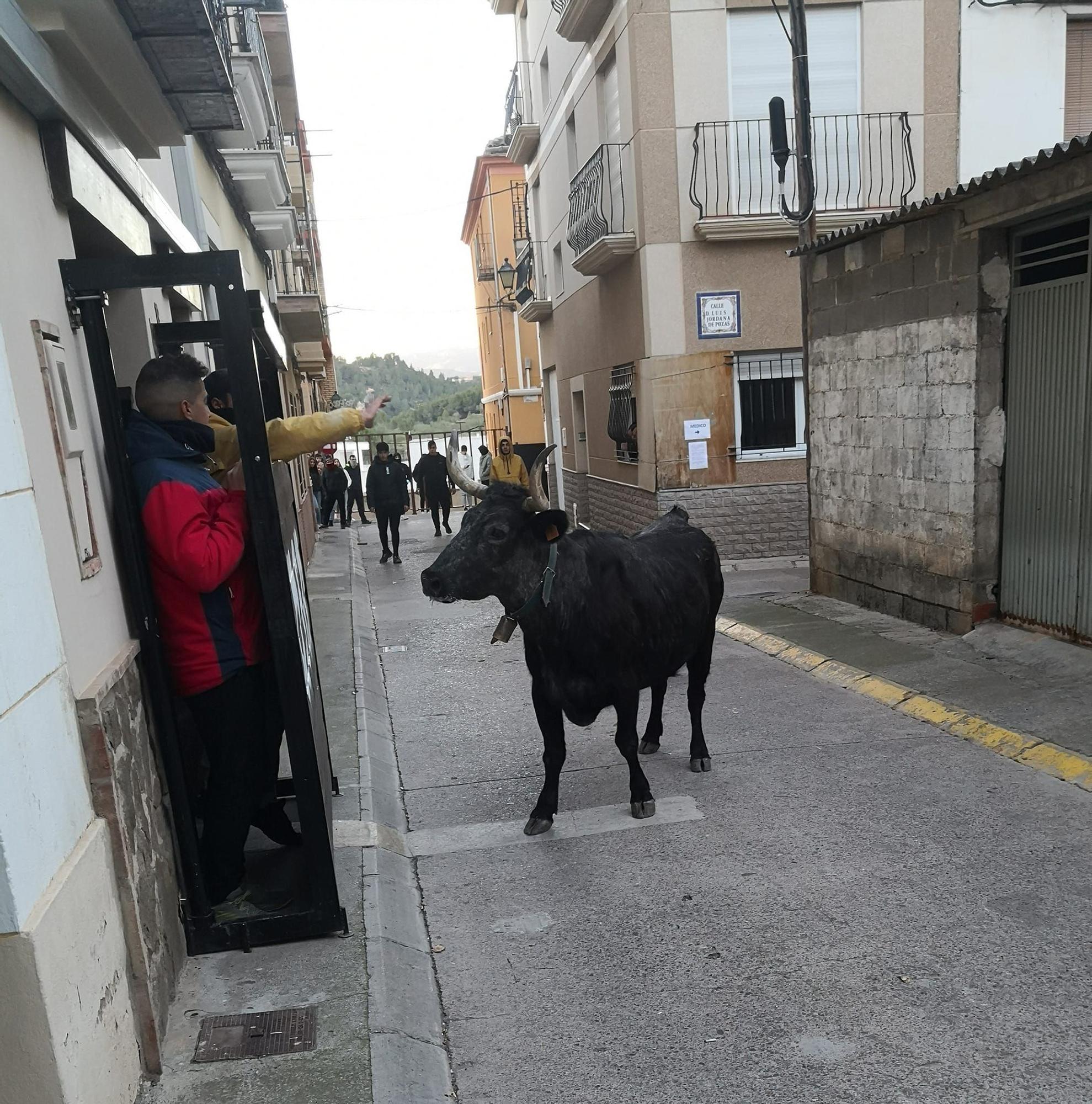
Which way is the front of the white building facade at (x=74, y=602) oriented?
to the viewer's right

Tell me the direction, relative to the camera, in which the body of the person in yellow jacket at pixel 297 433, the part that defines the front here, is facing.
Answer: to the viewer's right

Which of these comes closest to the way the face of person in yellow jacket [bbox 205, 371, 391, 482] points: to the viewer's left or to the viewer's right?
to the viewer's right

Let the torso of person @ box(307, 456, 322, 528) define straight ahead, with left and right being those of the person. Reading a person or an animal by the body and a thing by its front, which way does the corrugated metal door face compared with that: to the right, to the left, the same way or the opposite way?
to the right

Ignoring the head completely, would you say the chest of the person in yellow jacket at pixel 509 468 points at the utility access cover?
yes

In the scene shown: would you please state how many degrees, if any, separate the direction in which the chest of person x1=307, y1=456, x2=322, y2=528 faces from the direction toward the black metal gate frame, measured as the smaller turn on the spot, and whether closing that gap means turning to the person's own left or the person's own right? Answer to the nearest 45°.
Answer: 0° — they already face it

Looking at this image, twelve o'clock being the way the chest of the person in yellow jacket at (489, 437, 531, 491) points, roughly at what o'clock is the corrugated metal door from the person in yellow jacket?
The corrugated metal door is roughly at 11 o'clock from the person in yellow jacket.

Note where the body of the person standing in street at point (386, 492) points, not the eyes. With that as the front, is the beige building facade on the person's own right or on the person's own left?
on the person's own left
